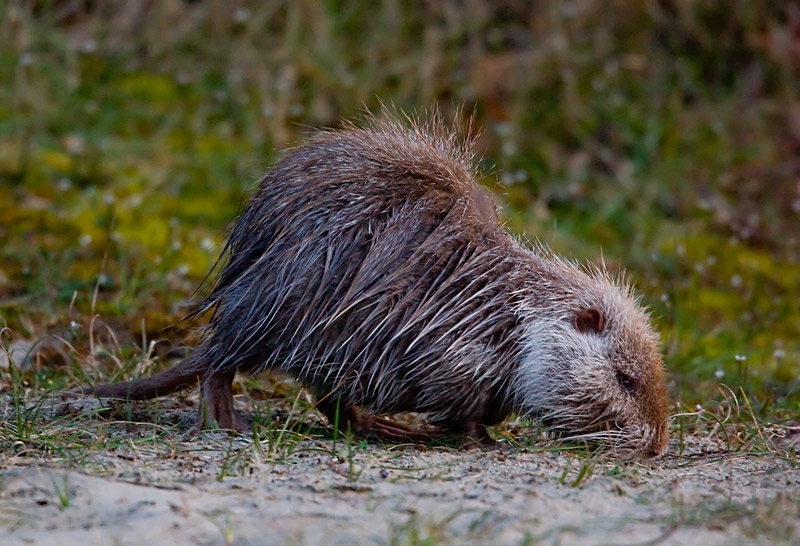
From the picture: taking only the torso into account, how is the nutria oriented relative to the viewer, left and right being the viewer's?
facing to the right of the viewer
